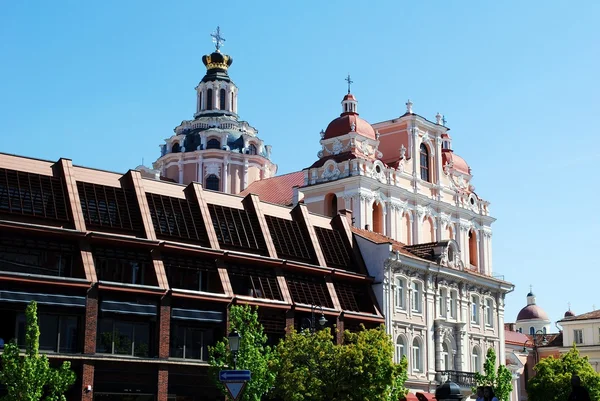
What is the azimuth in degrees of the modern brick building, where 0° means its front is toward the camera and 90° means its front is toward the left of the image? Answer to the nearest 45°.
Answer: approximately 315°

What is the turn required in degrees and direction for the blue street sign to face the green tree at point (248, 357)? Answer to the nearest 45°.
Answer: approximately 180°

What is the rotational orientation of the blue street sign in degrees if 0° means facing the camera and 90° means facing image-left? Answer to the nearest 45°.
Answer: approximately 0°

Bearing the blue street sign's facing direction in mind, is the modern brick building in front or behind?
behind

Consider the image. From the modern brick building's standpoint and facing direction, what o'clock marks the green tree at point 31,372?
The green tree is roughly at 2 o'clock from the modern brick building.

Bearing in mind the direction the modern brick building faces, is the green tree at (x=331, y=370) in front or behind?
in front

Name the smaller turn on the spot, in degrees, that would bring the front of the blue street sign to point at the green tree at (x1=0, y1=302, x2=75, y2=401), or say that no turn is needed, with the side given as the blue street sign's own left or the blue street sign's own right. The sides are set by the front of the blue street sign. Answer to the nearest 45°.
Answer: approximately 135° to the blue street sign's own right
